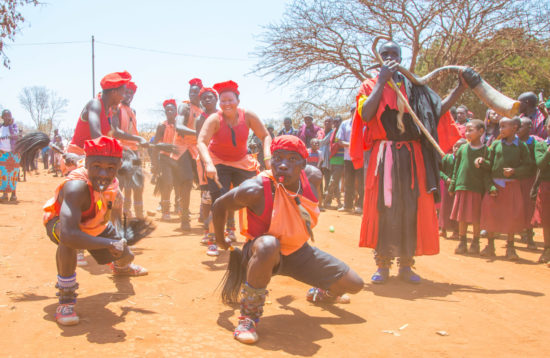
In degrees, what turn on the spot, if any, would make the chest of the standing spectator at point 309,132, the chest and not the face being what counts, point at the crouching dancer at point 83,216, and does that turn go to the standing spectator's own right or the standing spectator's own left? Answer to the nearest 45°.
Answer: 0° — they already face them

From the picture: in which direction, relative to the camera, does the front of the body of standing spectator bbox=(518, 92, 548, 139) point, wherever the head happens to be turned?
to the viewer's left

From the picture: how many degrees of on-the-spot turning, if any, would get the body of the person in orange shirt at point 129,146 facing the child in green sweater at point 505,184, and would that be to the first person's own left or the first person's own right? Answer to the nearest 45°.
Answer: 0° — they already face them

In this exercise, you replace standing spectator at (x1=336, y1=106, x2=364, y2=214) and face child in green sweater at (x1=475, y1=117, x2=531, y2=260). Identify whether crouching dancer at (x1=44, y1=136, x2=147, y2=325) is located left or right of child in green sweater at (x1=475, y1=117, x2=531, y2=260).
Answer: right

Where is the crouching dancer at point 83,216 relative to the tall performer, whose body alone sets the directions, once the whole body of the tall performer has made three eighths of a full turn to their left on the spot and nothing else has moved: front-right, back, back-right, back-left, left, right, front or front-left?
back

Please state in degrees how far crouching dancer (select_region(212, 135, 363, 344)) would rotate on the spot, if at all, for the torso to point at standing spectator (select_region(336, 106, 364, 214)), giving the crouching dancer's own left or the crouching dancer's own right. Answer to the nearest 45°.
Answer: approximately 180°

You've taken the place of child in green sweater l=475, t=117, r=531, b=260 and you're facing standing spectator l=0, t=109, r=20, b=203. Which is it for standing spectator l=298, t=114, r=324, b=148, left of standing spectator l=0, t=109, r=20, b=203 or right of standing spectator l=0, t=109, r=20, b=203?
right

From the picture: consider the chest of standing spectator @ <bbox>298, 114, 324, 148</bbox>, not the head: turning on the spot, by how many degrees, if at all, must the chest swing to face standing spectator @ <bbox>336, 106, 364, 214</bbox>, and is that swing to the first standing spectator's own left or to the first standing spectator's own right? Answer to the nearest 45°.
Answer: approximately 45° to the first standing spectator's own left

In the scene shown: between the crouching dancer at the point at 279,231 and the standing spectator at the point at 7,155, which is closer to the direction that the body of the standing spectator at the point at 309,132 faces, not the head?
the crouching dancer

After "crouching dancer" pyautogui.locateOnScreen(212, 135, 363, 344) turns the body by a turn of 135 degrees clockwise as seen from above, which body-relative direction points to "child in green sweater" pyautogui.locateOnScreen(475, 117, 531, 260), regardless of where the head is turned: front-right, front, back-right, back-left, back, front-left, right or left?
right

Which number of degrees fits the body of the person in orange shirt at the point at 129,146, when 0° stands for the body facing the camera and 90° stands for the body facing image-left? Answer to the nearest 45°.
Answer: approximately 315°

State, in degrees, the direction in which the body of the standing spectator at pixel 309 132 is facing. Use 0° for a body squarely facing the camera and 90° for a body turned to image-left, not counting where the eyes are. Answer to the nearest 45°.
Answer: approximately 0°
